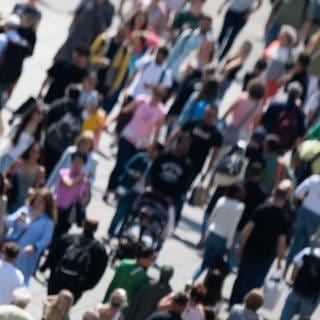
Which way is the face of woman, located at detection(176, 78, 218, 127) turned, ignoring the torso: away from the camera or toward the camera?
away from the camera

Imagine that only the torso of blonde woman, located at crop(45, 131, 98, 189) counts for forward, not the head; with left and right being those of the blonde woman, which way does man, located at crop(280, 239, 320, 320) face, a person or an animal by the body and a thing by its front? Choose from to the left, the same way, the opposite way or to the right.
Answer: the opposite way

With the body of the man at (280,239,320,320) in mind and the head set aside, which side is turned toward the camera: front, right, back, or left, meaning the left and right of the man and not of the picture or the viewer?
back

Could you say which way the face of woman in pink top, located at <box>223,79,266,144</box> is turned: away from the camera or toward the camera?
away from the camera

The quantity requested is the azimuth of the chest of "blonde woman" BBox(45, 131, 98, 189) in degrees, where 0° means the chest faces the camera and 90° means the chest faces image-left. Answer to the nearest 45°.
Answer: approximately 0°

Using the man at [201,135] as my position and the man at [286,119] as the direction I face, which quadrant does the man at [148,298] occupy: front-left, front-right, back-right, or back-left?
back-right

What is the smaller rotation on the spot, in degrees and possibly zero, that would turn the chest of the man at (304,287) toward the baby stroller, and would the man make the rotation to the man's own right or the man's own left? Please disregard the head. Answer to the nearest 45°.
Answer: approximately 90° to the man's own left
